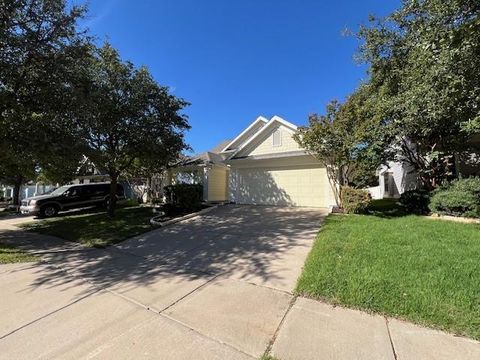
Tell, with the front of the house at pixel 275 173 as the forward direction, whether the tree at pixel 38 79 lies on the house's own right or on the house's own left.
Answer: on the house's own right

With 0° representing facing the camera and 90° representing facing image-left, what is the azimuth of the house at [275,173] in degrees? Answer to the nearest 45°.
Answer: approximately 0°

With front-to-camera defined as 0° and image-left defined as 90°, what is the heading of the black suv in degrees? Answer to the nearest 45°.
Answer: approximately 45°

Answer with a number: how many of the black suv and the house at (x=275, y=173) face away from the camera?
0

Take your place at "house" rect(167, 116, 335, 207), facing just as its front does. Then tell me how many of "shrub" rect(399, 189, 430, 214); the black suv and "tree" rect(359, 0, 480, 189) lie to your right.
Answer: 1

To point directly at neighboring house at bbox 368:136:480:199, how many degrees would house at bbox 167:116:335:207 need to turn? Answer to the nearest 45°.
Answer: approximately 90° to its left
